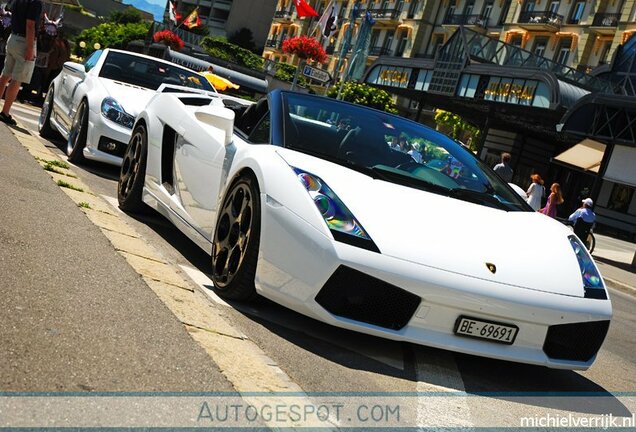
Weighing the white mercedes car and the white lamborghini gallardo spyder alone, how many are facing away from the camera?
0

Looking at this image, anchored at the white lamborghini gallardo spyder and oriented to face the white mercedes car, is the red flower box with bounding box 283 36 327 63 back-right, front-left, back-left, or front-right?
front-right

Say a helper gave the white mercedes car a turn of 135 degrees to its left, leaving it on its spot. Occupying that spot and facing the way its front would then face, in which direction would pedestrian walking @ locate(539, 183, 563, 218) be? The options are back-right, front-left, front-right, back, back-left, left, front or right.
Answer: front-right

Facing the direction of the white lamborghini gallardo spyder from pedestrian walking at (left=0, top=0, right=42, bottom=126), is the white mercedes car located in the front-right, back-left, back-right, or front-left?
front-left

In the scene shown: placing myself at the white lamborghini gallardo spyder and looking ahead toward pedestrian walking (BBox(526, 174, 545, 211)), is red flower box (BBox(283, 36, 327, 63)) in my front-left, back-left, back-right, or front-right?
front-left

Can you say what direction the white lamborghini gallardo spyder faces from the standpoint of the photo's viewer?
facing the viewer and to the right of the viewer

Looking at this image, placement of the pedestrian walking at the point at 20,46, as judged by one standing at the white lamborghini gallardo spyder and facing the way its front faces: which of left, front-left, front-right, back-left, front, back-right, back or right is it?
back

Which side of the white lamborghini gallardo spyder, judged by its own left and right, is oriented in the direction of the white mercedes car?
back

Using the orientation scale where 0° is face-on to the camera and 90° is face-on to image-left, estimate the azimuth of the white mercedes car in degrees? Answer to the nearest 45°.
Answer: approximately 315°

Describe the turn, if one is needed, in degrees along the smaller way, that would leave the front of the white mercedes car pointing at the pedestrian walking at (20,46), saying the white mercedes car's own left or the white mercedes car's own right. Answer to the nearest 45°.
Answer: approximately 180°

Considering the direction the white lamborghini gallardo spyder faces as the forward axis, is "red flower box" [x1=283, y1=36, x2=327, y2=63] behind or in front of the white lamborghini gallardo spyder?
behind

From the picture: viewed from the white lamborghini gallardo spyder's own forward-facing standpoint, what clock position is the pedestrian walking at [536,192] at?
The pedestrian walking is roughly at 8 o'clock from the white lamborghini gallardo spyder.

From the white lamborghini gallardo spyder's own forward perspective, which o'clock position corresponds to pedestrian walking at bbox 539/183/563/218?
The pedestrian walking is roughly at 8 o'clock from the white lamborghini gallardo spyder.

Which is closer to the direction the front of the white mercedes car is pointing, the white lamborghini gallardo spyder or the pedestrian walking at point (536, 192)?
the white lamborghini gallardo spyder

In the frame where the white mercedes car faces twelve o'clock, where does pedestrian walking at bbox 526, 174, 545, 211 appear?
The pedestrian walking is roughly at 9 o'clock from the white mercedes car.
